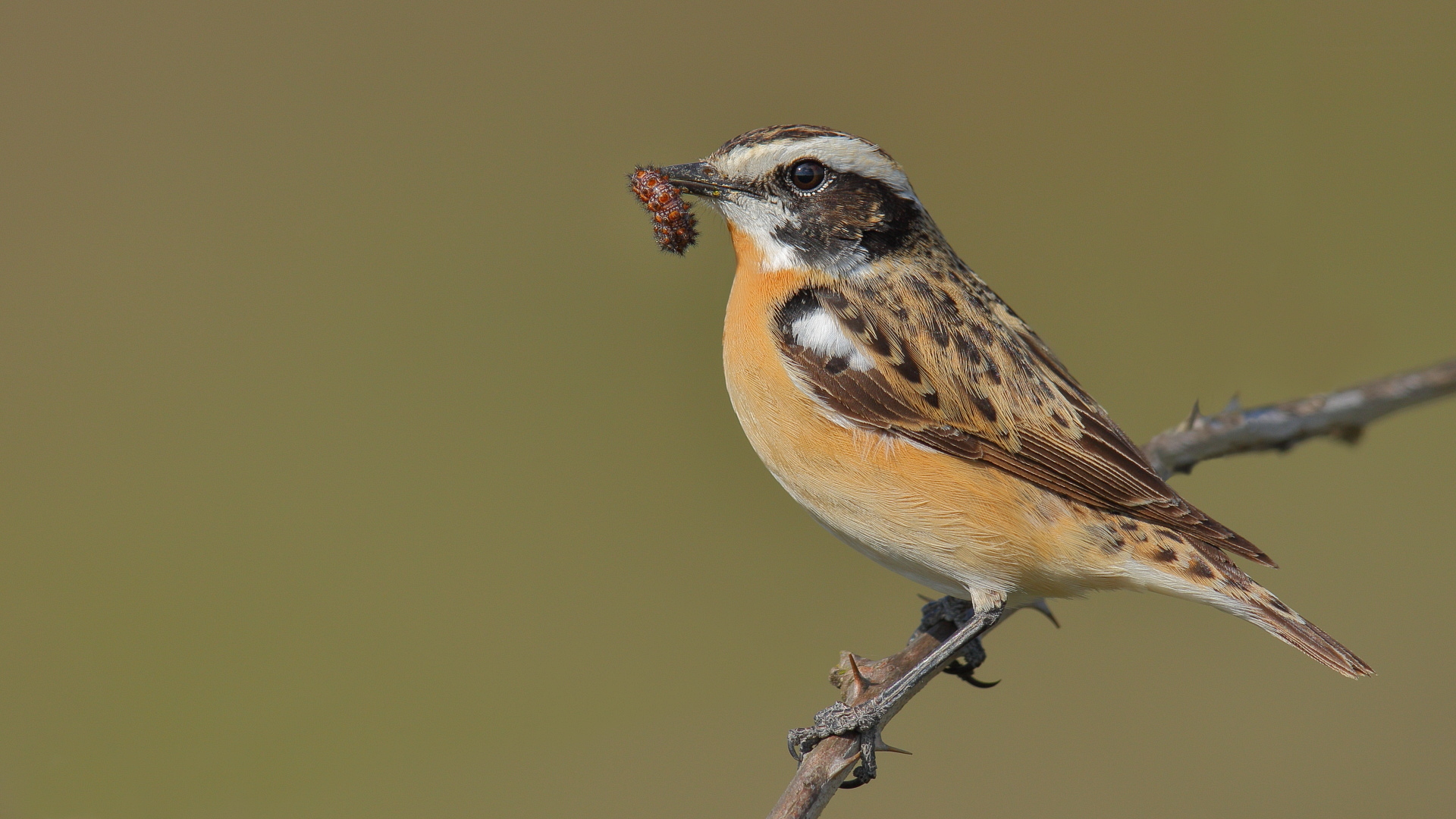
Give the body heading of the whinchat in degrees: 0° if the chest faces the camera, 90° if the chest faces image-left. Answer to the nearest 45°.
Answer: approximately 90°
